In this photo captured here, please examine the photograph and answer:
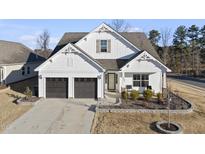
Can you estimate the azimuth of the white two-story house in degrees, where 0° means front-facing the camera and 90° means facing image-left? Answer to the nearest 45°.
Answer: approximately 0°

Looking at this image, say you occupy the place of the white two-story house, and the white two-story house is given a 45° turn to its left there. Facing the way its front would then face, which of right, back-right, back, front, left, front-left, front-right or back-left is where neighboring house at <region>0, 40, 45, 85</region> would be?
back
